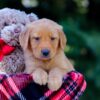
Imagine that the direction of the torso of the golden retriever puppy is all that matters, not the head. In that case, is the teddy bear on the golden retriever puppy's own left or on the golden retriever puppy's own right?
on the golden retriever puppy's own right

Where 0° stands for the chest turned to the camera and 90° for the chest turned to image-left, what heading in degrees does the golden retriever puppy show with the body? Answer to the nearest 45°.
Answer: approximately 0°
